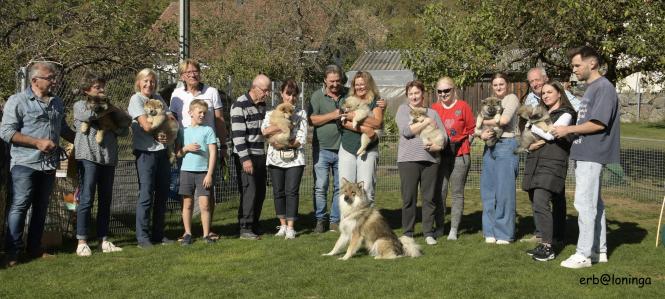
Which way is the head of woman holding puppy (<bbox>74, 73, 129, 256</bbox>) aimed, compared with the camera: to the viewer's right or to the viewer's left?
to the viewer's right

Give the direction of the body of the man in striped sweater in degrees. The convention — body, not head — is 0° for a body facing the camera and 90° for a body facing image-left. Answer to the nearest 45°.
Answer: approximately 315°

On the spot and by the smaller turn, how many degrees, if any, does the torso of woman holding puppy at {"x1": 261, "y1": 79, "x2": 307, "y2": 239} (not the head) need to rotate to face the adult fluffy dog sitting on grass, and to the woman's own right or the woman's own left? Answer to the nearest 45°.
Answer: approximately 45° to the woman's own left

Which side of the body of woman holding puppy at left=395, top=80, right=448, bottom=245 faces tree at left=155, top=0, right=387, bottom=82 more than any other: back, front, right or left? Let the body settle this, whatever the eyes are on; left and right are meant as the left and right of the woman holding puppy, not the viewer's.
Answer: back

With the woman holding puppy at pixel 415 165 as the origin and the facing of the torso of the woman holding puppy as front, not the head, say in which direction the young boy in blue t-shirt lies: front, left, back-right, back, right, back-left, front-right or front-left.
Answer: right

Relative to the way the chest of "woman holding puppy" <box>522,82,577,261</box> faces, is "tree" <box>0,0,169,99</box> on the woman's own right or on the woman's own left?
on the woman's own right

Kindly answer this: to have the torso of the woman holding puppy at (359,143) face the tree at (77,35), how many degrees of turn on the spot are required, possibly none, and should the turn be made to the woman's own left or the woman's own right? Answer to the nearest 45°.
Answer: approximately 135° to the woman's own right

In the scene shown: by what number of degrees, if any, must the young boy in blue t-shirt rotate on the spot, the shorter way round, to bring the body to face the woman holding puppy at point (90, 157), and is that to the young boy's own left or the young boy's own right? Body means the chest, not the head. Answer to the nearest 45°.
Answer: approximately 90° to the young boy's own right

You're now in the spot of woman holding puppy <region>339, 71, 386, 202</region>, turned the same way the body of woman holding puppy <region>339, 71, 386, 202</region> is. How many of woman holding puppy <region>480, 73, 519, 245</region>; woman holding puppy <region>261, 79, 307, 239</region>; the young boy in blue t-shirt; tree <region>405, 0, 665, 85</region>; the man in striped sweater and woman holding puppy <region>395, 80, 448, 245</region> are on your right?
3

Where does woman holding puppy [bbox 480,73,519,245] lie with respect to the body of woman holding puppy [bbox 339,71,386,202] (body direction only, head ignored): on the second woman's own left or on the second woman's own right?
on the second woman's own left

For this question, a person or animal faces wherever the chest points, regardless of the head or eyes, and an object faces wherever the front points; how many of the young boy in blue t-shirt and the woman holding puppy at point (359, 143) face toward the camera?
2

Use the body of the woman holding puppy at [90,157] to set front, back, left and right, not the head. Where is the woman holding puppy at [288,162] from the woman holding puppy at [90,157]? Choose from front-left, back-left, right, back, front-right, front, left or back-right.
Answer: front-left
